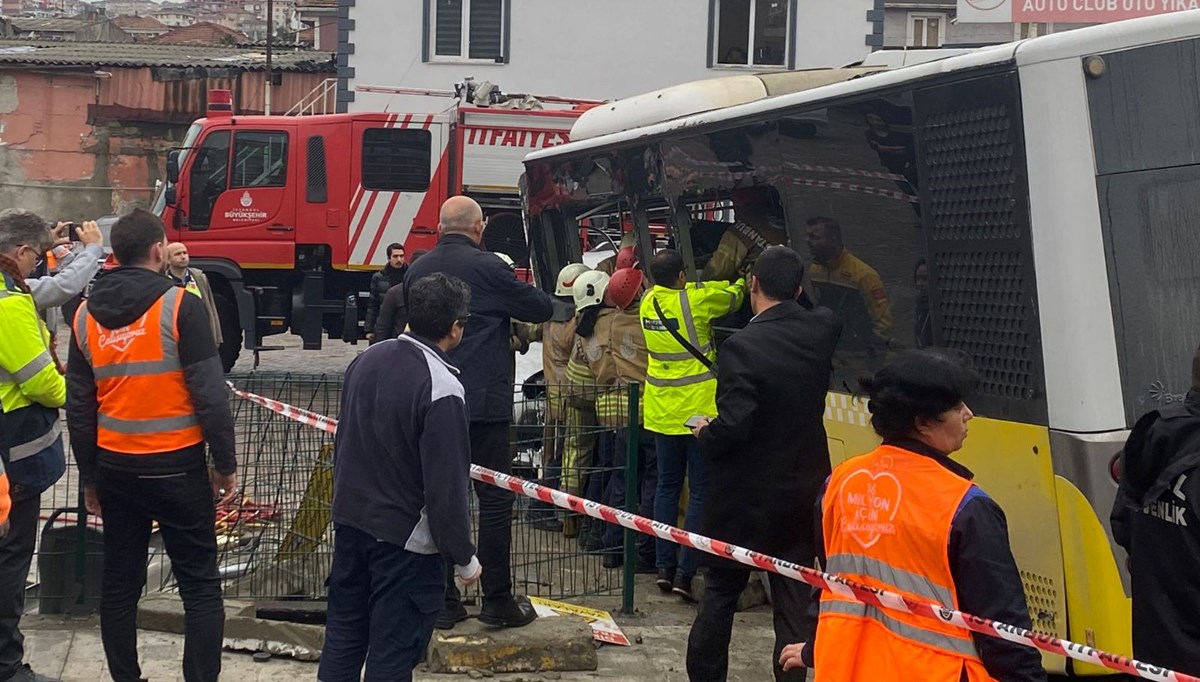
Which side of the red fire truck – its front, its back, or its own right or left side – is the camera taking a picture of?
left

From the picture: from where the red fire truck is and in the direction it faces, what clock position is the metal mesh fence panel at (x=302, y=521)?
The metal mesh fence panel is roughly at 9 o'clock from the red fire truck.

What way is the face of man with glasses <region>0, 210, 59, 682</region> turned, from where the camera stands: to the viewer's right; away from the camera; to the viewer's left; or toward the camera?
to the viewer's right

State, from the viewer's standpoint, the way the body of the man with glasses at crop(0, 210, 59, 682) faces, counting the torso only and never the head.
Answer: to the viewer's right

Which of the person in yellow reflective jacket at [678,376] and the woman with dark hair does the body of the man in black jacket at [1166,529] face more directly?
the person in yellow reflective jacket

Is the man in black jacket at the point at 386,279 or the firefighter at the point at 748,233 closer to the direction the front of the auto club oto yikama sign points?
the firefighter

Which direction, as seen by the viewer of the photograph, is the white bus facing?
facing away from the viewer and to the left of the viewer

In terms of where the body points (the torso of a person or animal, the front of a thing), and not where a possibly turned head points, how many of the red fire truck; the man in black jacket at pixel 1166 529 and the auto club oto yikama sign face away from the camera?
1

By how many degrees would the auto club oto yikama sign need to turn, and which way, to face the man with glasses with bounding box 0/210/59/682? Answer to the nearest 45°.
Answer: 0° — it already faces them

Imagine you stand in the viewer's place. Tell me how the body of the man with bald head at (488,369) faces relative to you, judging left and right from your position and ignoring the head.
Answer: facing away from the viewer and to the right of the viewer

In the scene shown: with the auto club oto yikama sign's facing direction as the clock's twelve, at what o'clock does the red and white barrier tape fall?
The red and white barrier tape is roughly at 12 o'clock from the auto club oto yikama sign.

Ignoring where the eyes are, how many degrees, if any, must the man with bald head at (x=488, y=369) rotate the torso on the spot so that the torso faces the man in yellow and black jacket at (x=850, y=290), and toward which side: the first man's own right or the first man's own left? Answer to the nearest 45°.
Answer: approximately 45° to the first man's own right

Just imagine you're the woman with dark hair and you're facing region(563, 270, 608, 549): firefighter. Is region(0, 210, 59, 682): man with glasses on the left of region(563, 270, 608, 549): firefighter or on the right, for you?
left
